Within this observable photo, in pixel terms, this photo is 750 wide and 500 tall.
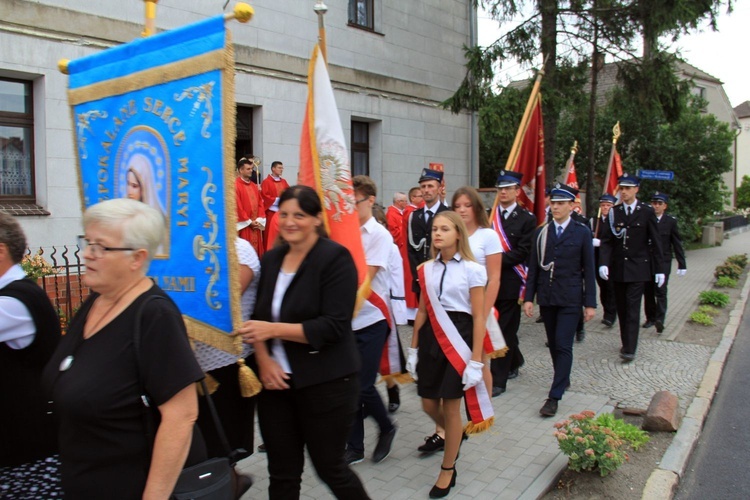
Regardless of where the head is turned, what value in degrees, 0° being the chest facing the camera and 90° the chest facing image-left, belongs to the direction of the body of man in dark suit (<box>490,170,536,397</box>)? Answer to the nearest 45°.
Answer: approximately 45°

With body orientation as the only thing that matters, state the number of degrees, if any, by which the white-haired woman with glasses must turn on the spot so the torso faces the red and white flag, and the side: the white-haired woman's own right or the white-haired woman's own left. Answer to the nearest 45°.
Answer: approximately 180°

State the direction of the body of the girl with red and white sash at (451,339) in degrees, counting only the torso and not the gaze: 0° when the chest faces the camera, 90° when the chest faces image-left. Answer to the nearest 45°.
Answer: approximately 45°

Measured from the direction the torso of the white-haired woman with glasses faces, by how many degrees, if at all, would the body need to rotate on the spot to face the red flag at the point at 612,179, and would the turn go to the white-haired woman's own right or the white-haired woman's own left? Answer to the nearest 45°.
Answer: approximately 180°

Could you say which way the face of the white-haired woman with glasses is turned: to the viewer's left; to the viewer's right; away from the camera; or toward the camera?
to the viewer's left

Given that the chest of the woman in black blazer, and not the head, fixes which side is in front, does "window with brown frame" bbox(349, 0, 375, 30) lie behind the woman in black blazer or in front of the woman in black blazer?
behind
